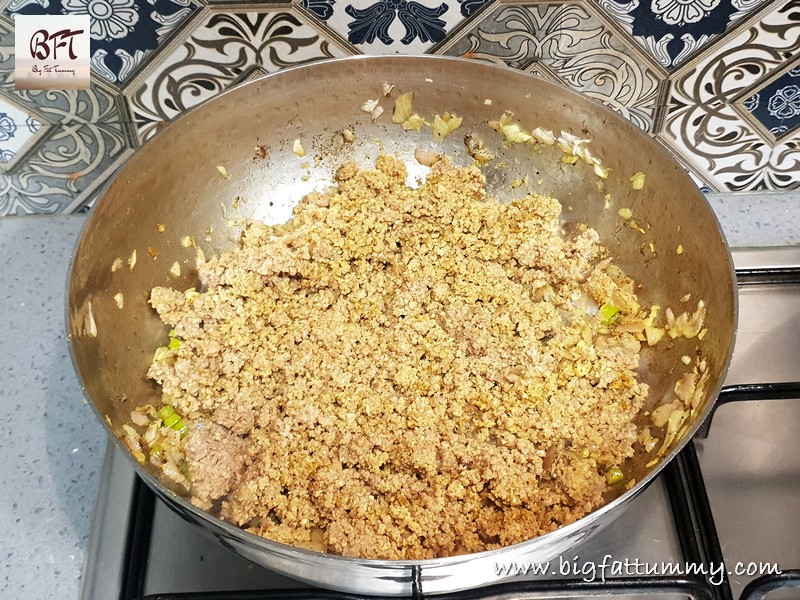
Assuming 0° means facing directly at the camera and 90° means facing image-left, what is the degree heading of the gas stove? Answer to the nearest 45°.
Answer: approximately 0°
